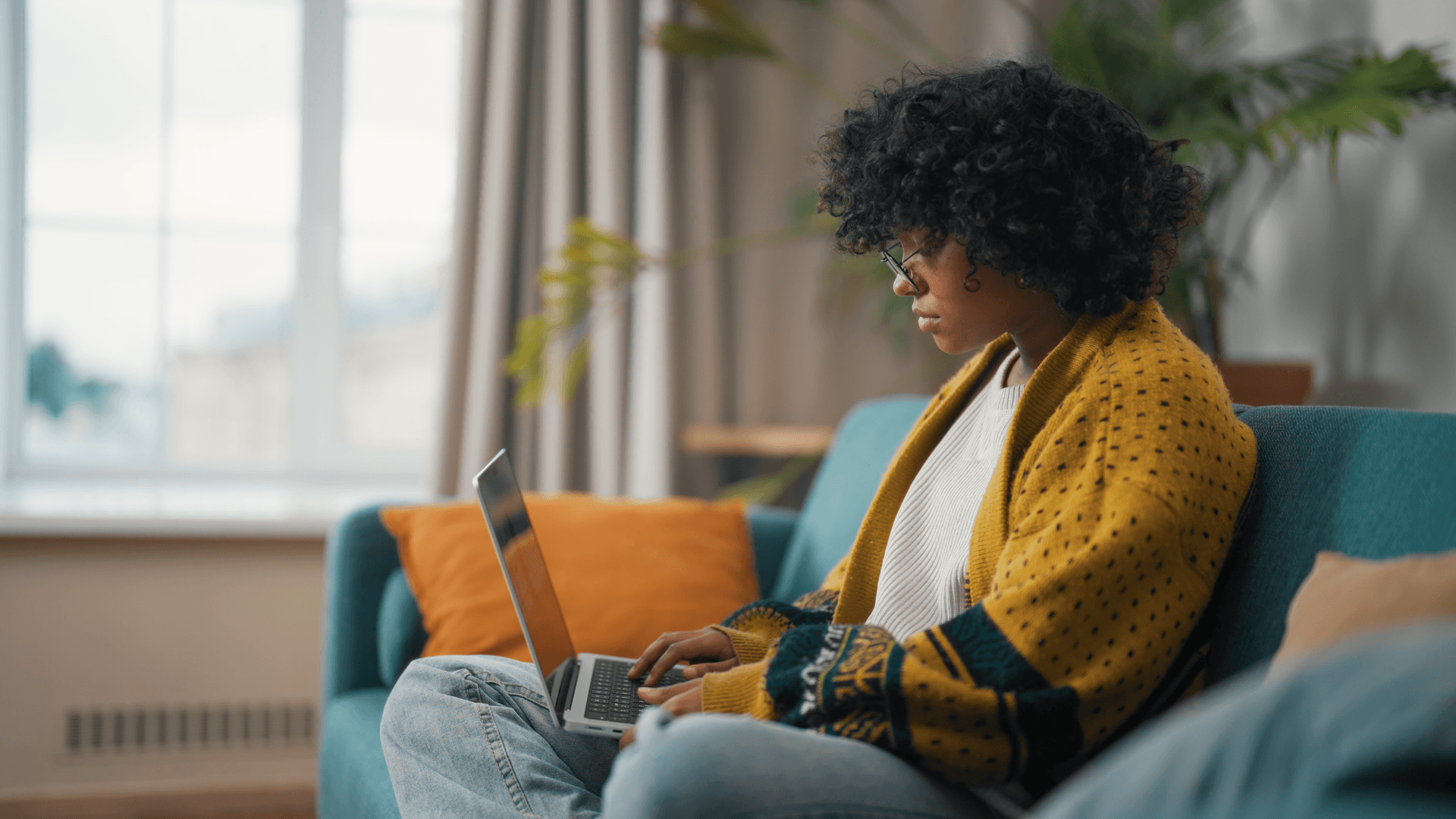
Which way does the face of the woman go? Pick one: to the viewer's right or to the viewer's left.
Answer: to the viewer's left

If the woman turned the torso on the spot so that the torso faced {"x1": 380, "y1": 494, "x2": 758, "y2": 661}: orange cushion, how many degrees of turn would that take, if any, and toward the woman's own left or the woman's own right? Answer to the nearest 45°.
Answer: approximately 45° to the woman's own right

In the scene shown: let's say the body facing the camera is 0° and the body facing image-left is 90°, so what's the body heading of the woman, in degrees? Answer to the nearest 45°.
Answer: approximately 90°
